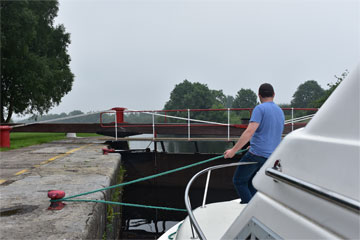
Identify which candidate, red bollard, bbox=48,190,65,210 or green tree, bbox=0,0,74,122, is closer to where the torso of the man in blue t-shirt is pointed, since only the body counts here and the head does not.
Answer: the green tree

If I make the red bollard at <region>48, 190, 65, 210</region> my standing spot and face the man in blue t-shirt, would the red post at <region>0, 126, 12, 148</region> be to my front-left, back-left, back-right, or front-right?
back-left

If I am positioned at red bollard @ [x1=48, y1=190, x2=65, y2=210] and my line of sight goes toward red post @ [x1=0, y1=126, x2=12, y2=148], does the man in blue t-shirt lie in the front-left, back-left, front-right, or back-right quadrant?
back-right

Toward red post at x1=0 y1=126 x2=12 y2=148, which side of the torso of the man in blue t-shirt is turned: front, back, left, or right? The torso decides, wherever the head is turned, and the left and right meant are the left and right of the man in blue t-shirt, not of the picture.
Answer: front

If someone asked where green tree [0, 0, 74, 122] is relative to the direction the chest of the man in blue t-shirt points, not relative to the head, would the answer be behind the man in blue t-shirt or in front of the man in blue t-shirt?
in front

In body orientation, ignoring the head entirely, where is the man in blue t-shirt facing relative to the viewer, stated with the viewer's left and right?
facing away from the viewer and to the left of the viewer

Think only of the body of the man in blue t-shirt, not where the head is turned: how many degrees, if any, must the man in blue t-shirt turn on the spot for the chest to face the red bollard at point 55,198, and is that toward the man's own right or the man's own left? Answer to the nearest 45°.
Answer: approximately 45° to the man's own left

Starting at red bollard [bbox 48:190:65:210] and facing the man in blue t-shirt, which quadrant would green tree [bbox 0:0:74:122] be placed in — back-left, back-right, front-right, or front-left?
back-left
